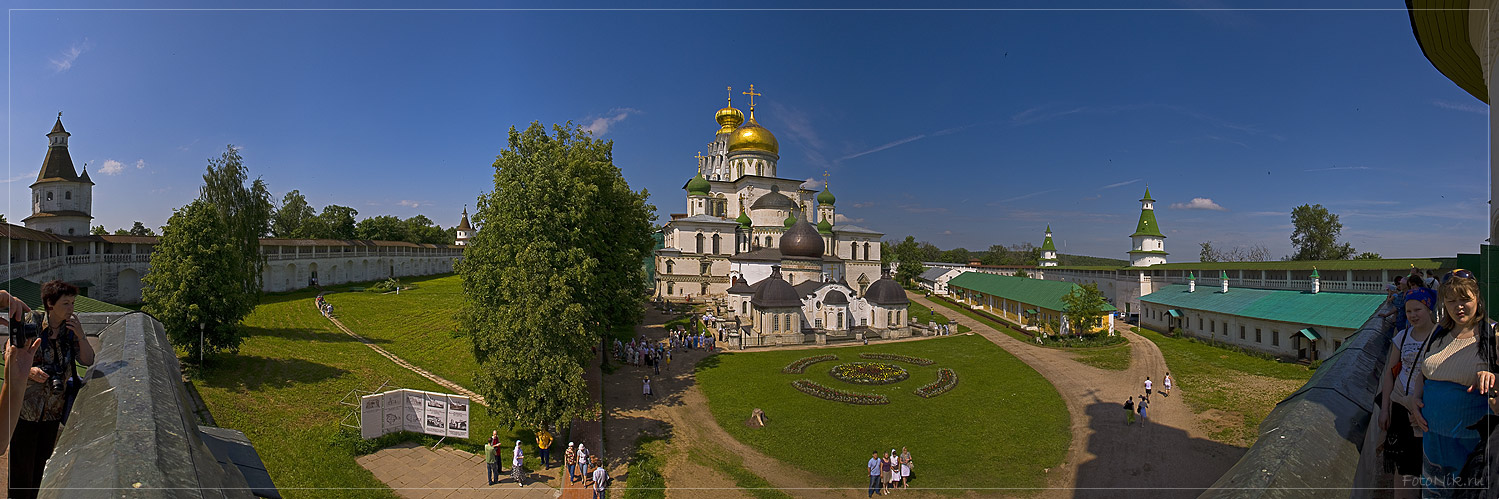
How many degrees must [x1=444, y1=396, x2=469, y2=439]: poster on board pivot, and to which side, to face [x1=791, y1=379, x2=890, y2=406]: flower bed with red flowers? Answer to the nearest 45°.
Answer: approximately 90° to its left

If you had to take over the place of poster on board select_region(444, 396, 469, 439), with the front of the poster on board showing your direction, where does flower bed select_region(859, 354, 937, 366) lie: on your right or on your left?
on your left

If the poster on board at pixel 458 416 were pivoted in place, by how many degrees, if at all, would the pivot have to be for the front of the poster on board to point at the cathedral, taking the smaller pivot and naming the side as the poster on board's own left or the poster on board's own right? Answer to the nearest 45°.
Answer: approximately 135° to the poster on board's own left

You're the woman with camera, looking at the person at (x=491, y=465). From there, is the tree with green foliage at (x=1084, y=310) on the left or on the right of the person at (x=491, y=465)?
right

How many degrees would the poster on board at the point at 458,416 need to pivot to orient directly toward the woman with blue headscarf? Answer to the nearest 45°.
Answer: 0° — it already faces them

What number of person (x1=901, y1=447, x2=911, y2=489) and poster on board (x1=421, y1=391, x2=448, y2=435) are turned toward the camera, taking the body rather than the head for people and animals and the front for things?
2
